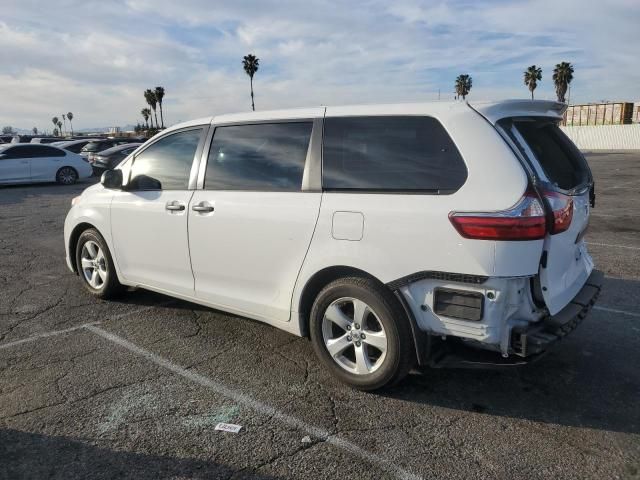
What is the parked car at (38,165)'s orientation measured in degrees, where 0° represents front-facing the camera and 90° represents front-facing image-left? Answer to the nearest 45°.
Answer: approximately 90°

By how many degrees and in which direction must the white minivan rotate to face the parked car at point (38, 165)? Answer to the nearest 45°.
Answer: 0° — it already faces it

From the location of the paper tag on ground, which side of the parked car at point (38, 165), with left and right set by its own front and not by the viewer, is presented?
left
